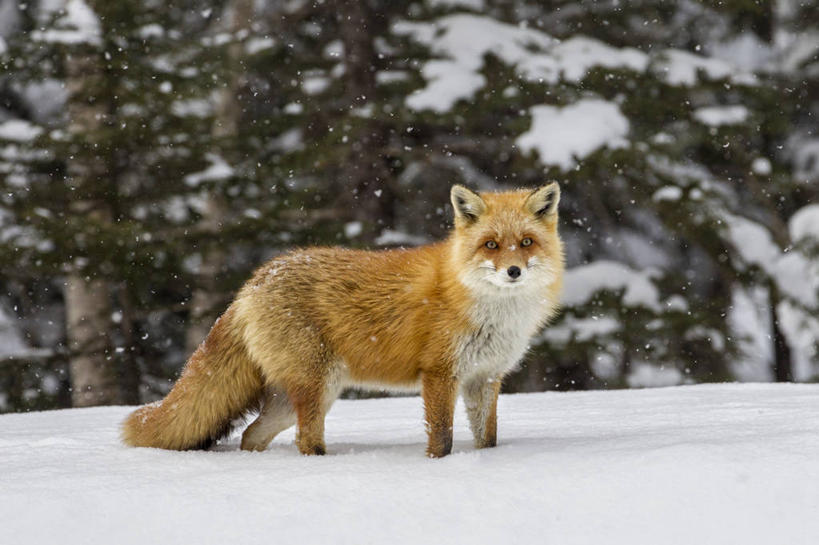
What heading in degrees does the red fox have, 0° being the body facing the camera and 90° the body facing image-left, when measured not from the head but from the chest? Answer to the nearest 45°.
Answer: approximately 270°
